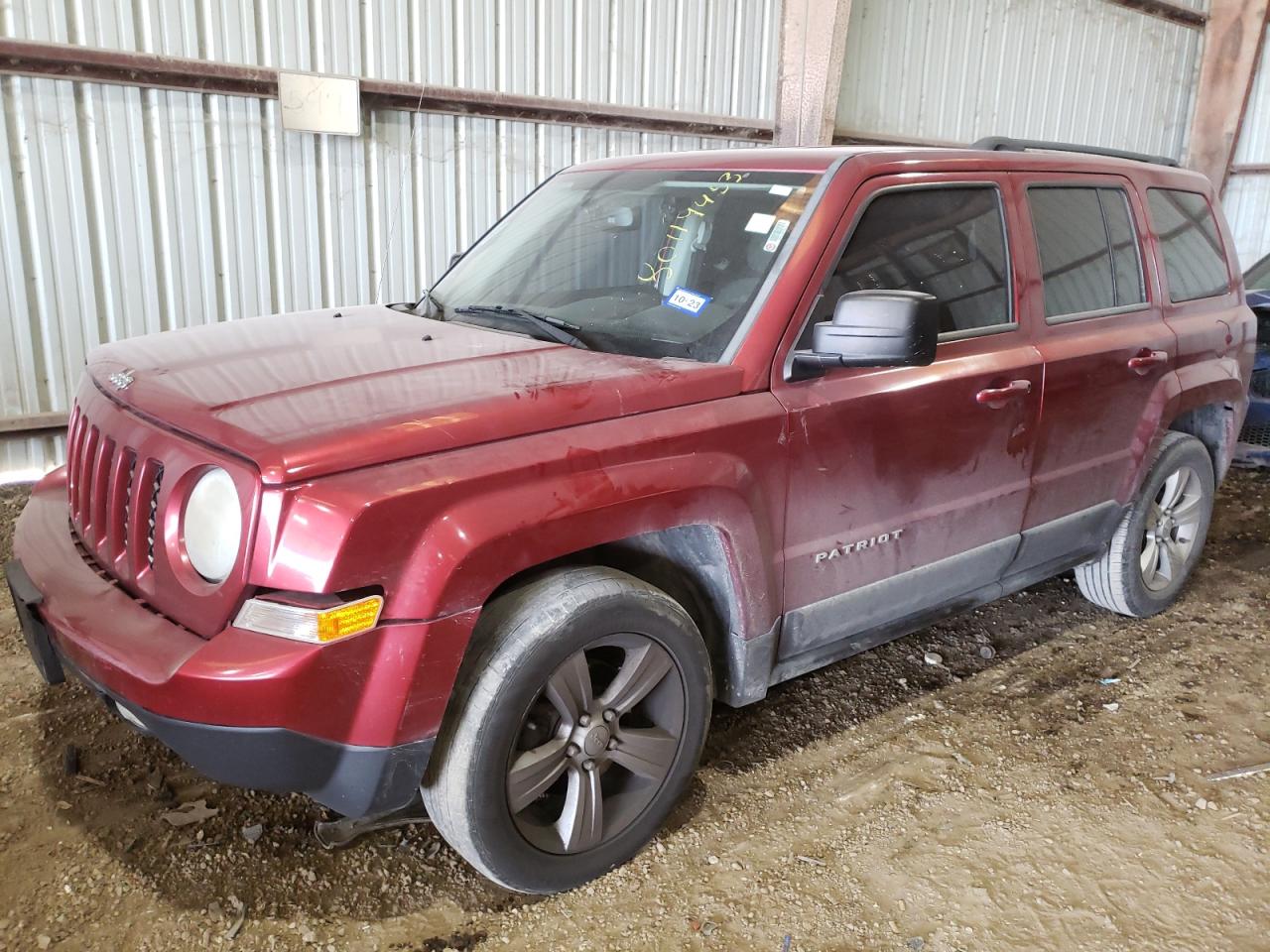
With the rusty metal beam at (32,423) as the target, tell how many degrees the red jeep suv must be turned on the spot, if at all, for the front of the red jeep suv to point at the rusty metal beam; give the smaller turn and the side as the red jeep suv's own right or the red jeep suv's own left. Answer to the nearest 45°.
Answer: approximately 90° to the red jeep suv's own right

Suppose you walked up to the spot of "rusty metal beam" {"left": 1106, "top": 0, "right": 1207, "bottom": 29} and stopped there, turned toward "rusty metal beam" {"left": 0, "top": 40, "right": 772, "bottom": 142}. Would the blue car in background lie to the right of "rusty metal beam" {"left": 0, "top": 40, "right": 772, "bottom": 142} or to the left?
left

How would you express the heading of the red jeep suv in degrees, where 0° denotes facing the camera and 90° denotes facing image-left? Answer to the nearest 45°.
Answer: approximately 45°

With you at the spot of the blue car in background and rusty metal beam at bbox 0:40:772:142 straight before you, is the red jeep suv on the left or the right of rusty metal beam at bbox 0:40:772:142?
left

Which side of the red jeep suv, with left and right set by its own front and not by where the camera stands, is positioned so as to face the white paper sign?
right

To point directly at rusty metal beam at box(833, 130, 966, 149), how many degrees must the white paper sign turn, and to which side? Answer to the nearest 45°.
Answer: approximately 135° to its left

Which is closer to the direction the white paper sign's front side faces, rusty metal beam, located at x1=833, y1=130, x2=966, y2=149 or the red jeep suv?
the red jeep suv

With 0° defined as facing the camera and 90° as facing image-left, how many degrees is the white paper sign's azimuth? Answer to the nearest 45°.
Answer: approximately 0°
